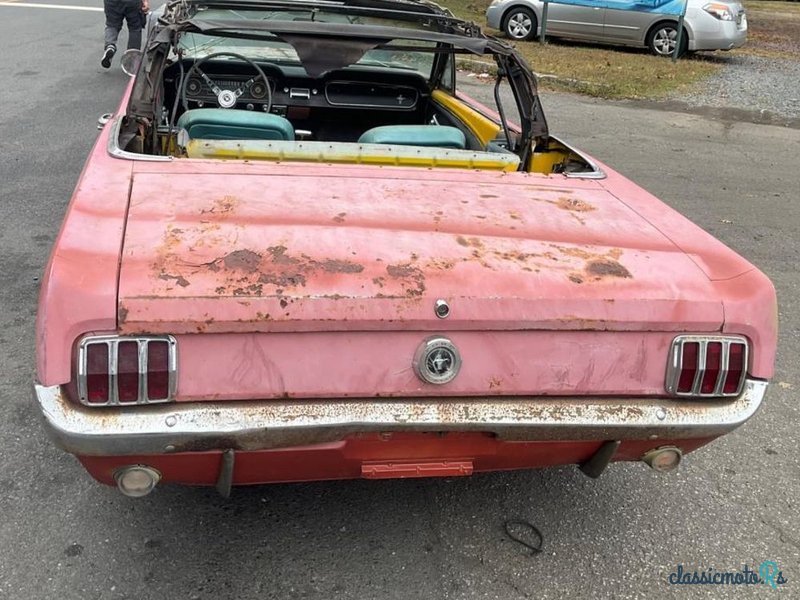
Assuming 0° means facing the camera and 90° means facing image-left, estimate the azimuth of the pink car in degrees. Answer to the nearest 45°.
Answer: approximately 180°

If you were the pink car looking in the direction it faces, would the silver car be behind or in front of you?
in front
